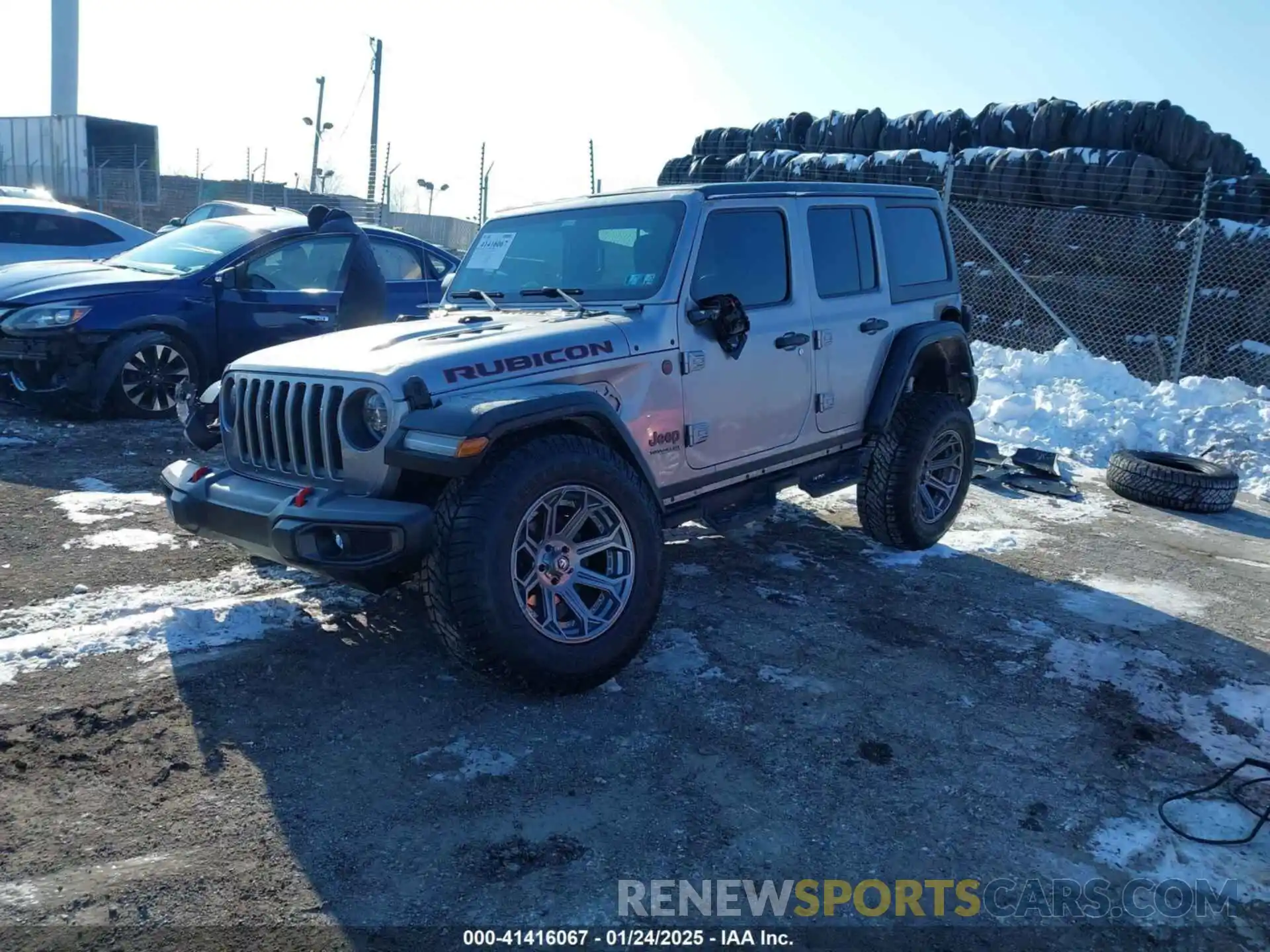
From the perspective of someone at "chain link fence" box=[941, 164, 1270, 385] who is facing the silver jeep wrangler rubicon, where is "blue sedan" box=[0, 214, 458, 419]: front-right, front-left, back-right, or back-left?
front-right

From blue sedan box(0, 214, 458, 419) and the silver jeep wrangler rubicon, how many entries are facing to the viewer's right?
0

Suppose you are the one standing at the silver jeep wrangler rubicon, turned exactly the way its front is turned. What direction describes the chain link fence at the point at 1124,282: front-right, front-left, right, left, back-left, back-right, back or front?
back

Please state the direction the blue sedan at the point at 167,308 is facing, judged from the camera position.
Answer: facing the viewer and to the left of the viewer

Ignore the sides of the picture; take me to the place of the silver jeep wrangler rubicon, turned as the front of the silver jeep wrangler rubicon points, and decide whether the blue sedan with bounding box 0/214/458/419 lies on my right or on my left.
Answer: on my right

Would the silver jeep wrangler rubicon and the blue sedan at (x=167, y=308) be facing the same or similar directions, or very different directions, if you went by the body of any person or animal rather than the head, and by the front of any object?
same or similar directions

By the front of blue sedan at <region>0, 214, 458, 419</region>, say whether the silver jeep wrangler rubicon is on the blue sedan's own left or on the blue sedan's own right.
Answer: on the blue sedan's own left
